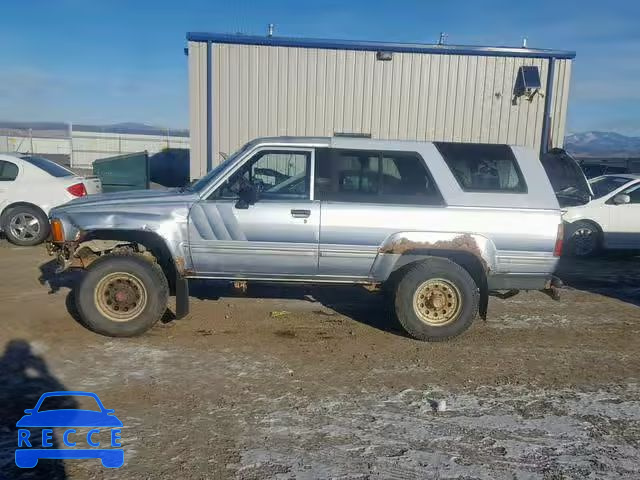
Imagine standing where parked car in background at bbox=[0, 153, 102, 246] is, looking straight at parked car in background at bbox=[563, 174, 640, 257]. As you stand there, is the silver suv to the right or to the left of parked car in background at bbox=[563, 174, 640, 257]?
right

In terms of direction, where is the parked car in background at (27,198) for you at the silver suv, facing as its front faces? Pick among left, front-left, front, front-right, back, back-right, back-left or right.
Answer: front-right

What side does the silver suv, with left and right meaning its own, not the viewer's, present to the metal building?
right

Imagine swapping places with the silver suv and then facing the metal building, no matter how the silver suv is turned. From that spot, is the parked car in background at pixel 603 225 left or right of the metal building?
right

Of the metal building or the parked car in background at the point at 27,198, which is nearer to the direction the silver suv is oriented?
the parked car in background

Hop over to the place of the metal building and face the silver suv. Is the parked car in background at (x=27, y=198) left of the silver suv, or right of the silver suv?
right

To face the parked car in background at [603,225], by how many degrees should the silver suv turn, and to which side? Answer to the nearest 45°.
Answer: approximately 135° to its right

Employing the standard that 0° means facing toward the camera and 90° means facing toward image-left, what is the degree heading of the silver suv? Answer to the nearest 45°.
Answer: approximately 90°
